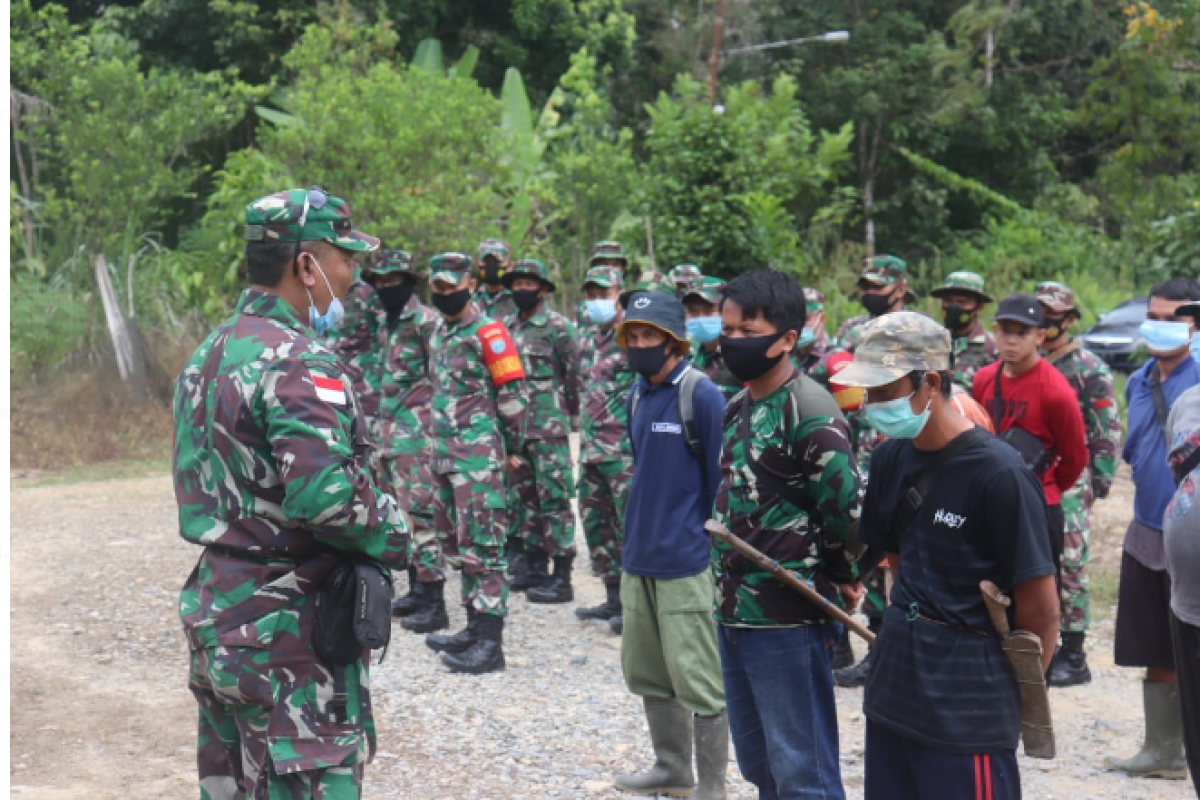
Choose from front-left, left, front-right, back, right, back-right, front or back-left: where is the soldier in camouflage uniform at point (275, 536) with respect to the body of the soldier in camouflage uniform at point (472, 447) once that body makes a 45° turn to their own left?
front

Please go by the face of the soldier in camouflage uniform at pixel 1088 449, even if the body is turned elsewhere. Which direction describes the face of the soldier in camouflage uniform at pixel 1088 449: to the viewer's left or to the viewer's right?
to the viewer's left

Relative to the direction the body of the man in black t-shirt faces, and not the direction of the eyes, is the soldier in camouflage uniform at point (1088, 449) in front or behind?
behind

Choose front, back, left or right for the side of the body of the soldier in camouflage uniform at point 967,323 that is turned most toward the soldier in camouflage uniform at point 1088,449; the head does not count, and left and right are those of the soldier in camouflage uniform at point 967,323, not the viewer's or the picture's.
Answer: left

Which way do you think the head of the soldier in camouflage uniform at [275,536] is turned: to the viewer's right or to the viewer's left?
to the viewer's right

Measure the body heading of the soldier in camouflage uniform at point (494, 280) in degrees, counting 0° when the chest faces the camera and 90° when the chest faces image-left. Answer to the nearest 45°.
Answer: approximately 45°

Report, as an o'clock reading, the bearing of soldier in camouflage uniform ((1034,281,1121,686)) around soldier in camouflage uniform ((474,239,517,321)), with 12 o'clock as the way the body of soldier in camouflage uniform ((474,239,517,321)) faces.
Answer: soldier in camouflage uniform ((1034,281,1121,686)) is roughly at 9 o'clock from soldier in camouflage uniform ((474,239,517,321)).

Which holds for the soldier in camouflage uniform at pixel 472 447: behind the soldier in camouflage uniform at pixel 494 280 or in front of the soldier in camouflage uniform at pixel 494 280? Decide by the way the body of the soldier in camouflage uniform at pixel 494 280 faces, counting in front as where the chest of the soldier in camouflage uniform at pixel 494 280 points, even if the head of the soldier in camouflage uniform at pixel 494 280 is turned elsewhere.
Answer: in front

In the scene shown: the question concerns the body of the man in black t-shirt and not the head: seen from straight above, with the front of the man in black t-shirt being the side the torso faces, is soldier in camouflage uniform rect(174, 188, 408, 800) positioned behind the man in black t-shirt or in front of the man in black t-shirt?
in front

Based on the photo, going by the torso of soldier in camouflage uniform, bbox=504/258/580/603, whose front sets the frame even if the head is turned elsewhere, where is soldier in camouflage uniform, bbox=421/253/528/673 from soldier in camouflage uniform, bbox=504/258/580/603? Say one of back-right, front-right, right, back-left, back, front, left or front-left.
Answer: front-left

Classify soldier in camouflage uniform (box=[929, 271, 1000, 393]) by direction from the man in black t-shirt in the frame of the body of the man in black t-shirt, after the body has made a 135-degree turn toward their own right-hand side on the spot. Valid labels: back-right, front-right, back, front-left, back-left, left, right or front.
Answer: front

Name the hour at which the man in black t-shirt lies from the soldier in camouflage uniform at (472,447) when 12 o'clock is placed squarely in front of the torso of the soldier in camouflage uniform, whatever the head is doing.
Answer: The man in black t-shirt is roughly at 10 o'clock from the soldier in camouflage uniform.

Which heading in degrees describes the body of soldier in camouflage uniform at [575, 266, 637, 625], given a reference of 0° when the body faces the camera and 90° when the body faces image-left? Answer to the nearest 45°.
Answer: approximately 45°

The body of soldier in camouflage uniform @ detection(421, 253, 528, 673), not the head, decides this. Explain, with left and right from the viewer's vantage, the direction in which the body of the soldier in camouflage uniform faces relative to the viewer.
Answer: facing the viewer and to the left of the viewer

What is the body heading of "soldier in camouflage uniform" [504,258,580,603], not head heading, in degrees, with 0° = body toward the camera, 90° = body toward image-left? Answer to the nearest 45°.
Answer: approximately 45°
